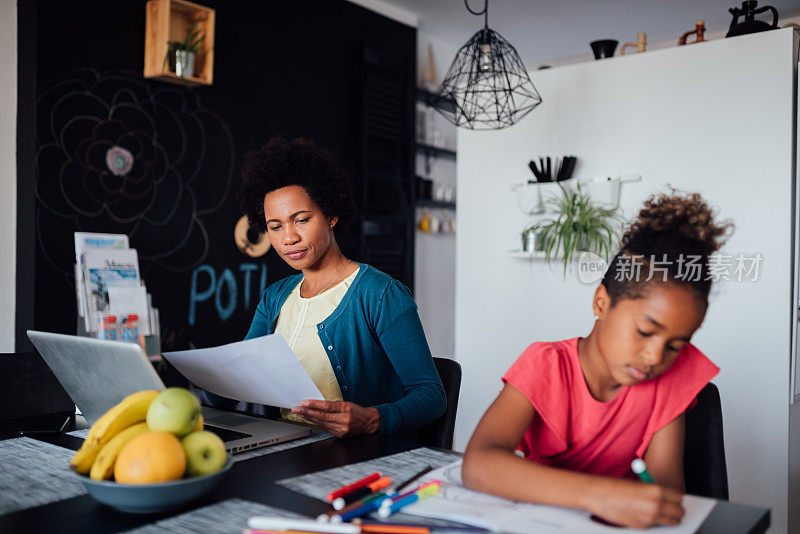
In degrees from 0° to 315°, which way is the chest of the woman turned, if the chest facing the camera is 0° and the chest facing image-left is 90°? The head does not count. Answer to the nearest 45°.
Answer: approximately 45°

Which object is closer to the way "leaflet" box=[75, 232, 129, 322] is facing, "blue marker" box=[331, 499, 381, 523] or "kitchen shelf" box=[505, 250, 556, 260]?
the blue marker

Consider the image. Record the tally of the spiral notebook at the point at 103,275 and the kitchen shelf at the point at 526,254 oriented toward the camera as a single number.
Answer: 2

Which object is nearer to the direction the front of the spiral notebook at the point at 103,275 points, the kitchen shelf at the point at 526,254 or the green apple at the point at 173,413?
the green apple

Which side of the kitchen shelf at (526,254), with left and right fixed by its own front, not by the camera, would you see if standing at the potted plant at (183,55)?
right

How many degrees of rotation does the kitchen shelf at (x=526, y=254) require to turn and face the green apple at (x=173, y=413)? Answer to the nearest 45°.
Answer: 0° — it already faces it

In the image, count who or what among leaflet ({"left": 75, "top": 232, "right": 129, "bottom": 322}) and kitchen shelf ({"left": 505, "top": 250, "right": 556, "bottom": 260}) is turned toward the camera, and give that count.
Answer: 2

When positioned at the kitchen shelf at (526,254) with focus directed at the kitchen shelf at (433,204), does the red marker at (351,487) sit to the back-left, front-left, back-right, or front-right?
back-left

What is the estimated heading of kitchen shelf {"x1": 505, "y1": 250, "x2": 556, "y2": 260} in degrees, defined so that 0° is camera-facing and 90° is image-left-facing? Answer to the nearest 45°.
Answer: approximately 0°

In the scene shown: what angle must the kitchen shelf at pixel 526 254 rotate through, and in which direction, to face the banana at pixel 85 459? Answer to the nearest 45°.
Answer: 0° — it already faces it

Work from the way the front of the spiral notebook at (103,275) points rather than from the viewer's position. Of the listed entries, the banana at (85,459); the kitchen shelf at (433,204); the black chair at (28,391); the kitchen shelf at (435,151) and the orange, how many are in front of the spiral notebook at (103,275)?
3

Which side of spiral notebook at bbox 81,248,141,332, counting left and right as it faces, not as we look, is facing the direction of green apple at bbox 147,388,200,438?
front
